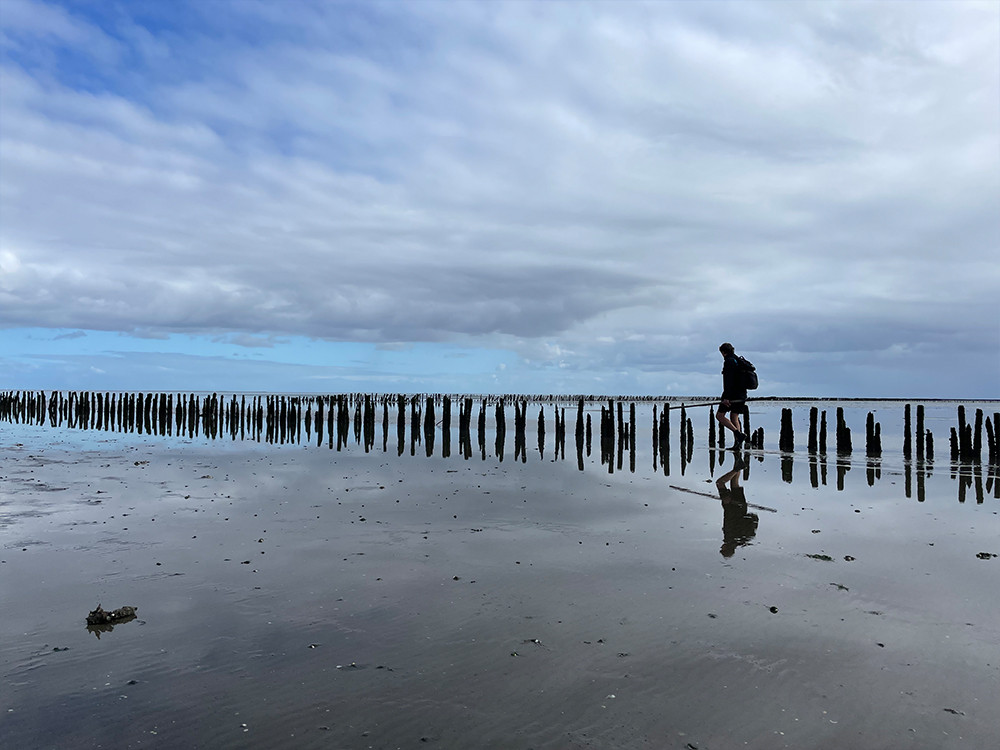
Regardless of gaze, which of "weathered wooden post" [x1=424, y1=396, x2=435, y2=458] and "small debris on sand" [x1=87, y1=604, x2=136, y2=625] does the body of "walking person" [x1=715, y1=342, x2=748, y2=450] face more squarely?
the weathered wooden post

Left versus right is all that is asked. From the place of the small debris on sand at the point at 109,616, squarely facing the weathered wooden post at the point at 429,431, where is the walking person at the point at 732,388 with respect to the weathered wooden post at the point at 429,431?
right

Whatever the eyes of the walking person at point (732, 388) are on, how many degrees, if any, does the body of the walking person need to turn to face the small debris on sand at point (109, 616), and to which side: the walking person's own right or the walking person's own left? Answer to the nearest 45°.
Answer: approximately 90° to the walking person's own left

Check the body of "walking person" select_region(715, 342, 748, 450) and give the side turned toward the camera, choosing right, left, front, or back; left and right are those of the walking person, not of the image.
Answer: left

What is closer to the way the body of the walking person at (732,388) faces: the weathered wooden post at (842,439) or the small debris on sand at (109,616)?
the small debris on sand

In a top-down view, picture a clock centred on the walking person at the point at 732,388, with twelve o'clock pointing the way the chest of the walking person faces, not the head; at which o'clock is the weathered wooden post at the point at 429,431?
The weathered wooden post is roughly at 1 o'clock from the walking person.
